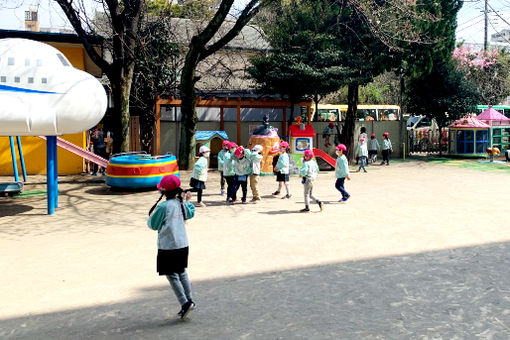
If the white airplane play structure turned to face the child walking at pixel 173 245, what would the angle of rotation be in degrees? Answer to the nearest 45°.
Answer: approximately 90° to its right

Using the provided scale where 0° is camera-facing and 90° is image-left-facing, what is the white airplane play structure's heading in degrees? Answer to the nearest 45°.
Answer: approximately 270°

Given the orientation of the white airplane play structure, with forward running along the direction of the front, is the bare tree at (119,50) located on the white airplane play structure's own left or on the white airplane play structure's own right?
on the white airplane play structure's own left

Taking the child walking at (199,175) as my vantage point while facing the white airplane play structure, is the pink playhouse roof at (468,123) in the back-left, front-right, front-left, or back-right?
back-right

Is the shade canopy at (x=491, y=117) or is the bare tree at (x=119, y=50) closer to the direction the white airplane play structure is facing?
the shade canopy
